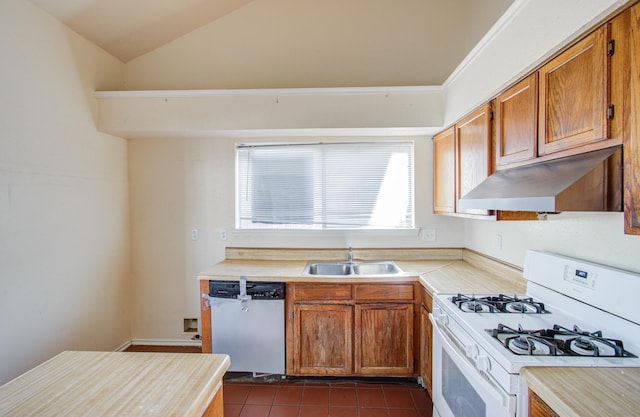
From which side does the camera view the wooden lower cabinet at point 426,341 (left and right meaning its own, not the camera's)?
left

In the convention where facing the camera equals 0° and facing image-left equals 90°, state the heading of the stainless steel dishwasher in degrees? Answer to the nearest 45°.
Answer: approximately 0°

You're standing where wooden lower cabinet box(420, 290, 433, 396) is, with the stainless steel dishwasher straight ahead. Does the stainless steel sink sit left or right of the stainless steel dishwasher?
right

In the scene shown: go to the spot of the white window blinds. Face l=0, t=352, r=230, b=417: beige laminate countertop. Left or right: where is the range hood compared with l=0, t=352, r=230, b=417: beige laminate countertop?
left
